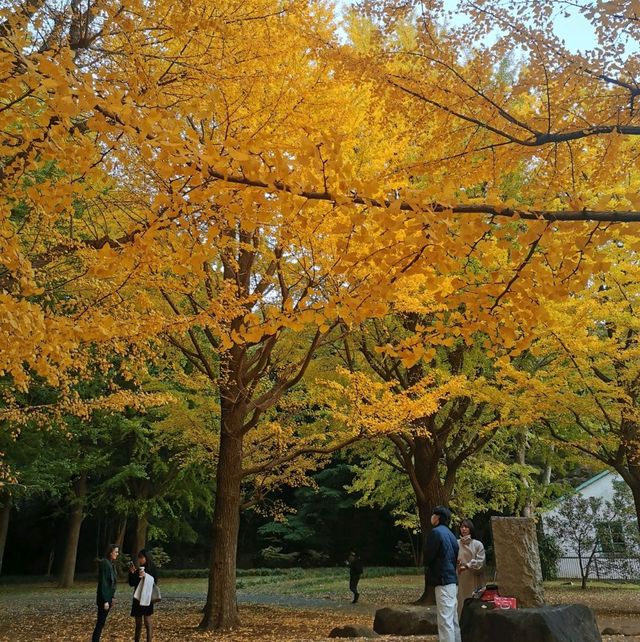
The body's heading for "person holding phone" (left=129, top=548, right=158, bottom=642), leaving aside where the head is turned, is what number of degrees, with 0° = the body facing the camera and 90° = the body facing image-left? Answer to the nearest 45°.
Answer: approximately 45°

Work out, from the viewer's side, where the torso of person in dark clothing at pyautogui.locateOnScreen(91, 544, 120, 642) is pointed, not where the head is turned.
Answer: to the viewer's right

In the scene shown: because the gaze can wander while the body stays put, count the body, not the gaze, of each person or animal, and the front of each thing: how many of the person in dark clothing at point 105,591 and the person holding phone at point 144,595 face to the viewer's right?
1

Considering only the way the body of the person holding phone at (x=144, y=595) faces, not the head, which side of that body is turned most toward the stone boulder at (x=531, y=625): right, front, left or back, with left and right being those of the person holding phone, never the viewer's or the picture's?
left

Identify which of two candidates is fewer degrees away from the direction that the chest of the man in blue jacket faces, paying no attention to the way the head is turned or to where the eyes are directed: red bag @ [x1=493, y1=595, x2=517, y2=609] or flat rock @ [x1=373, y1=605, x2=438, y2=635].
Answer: the flat rock

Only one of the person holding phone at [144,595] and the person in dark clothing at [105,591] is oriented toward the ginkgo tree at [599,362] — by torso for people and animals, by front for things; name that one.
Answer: the person in dark clothing

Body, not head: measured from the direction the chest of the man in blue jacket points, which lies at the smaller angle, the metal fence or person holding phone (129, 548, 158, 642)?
the person holding phone
